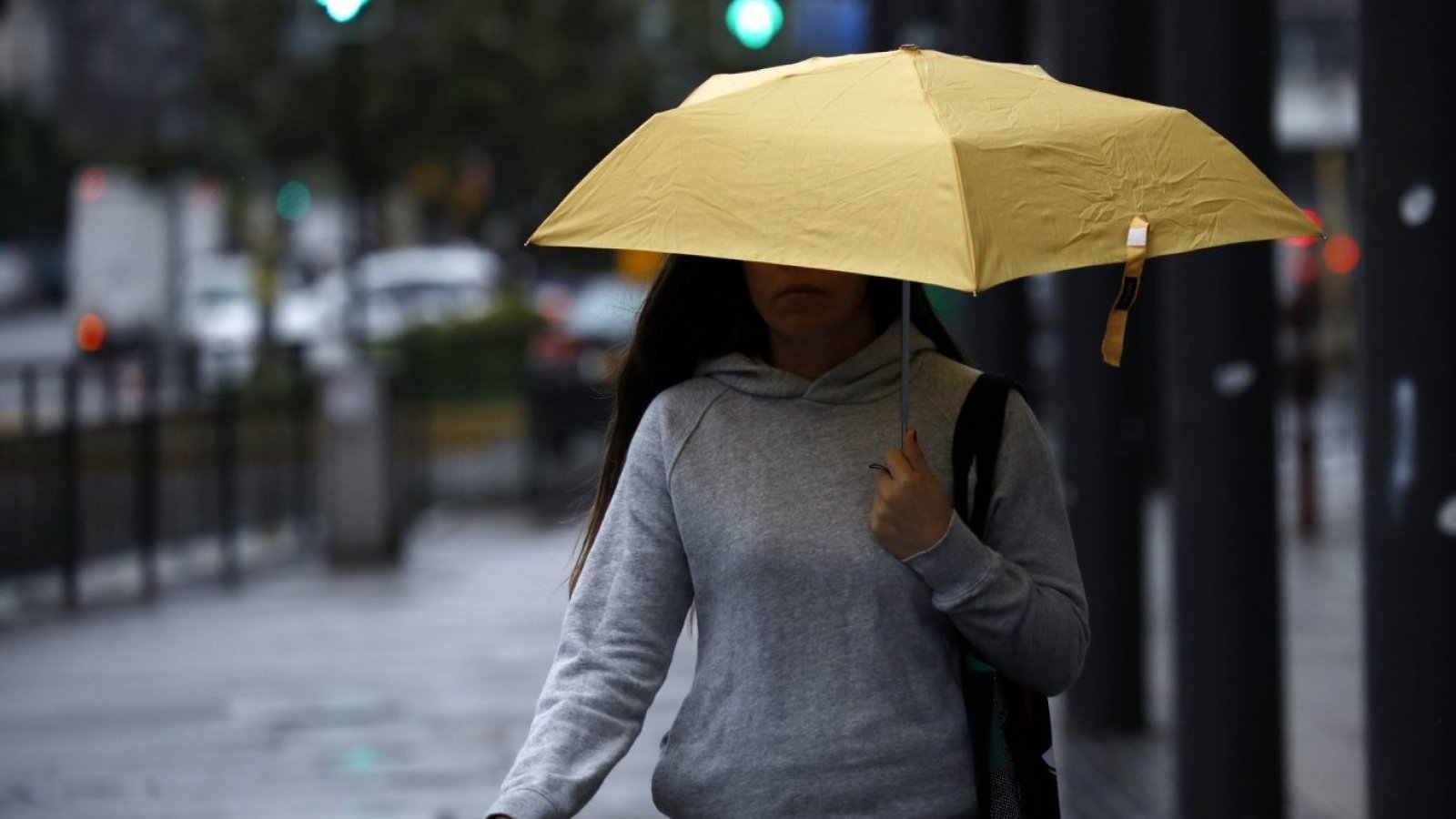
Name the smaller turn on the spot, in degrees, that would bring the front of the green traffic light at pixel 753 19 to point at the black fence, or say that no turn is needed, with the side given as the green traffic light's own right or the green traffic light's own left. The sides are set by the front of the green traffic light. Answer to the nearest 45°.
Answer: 0° — it already faces it

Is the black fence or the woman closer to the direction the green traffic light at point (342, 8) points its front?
the woman

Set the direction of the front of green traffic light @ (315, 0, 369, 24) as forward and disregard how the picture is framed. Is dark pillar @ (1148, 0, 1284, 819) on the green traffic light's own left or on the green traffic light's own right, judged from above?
on the green traffic light's own left

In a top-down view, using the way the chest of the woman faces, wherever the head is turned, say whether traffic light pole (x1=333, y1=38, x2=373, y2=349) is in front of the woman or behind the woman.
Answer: behind
